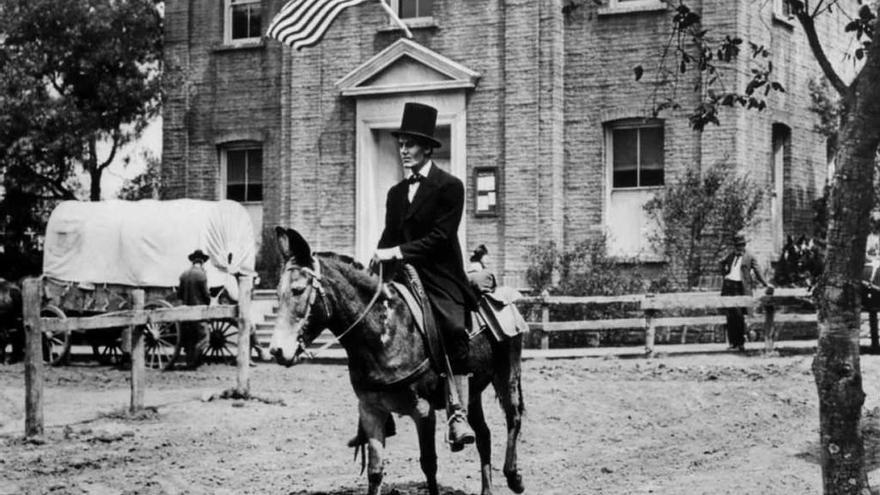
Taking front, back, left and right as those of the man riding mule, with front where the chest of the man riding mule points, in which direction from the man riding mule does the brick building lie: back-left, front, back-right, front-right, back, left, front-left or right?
back-right

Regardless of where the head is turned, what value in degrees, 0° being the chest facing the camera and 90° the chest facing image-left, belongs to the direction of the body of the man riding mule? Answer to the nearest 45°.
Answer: approximately 45°

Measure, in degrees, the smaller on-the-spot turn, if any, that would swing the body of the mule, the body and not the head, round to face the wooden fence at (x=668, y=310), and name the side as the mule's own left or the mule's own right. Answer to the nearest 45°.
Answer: approximately 180°

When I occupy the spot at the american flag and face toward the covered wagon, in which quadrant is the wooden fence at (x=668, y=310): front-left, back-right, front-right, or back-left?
back-left

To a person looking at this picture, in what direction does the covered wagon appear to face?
facing away from the viewer and to the left of the viewer
